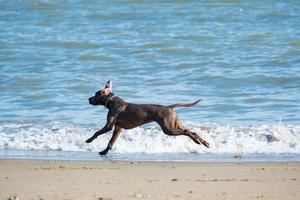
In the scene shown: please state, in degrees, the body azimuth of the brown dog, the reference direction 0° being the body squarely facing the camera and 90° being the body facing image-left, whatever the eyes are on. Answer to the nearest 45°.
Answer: approximately 90°
